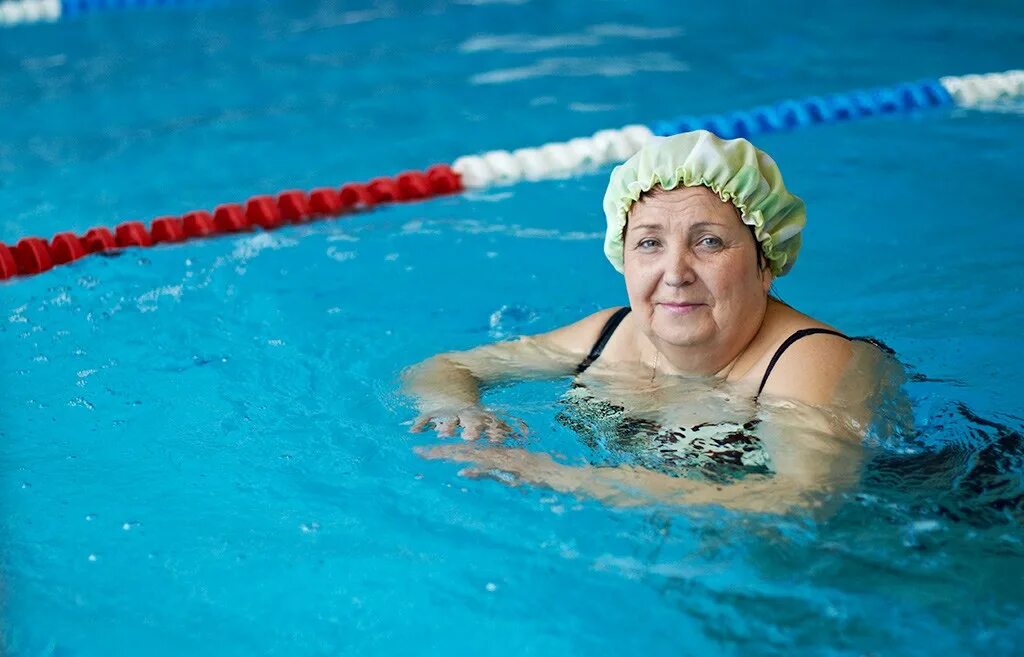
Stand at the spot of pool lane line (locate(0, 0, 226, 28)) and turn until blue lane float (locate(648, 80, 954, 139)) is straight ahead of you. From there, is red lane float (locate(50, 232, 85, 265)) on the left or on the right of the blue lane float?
right

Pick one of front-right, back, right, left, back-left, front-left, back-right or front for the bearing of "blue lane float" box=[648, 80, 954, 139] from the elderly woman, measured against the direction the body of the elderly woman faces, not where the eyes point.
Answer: back-right

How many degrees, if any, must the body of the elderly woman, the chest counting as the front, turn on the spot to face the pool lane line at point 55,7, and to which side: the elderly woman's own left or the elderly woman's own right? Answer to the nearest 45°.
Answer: approximately 90° to the elderly woman's own right

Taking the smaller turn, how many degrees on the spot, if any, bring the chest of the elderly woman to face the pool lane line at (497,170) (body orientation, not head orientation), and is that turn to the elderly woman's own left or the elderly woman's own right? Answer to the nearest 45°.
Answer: approximately 135° to the elderly woman's own right

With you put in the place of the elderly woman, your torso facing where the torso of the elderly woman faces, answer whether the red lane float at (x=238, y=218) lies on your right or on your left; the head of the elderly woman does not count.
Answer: on your right

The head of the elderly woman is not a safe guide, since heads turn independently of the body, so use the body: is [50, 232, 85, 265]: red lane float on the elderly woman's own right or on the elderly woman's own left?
on the elderly woman's own right

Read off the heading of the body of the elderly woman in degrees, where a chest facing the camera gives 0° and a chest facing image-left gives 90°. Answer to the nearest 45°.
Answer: approximately 45°
